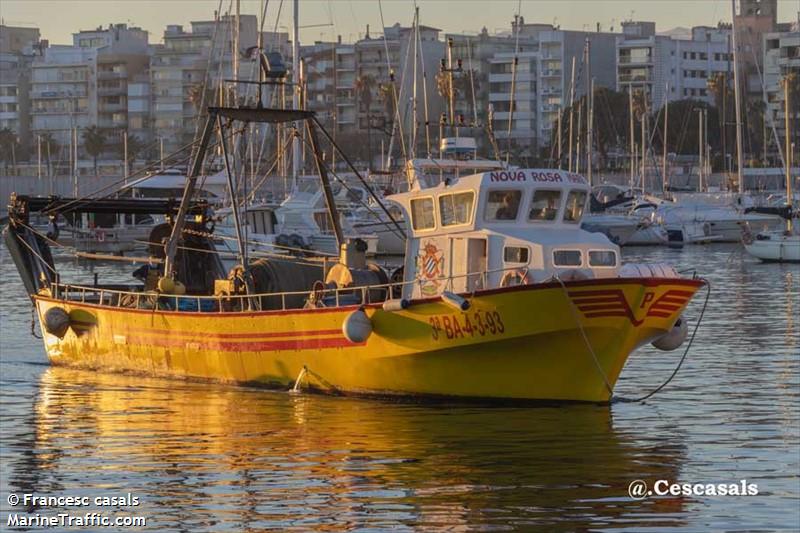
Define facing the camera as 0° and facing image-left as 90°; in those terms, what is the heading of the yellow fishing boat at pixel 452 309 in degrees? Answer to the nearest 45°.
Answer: approximately 315°

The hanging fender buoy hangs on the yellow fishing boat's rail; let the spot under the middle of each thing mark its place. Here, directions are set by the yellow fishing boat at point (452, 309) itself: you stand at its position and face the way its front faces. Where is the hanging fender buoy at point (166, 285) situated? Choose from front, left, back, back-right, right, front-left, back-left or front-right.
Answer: back
